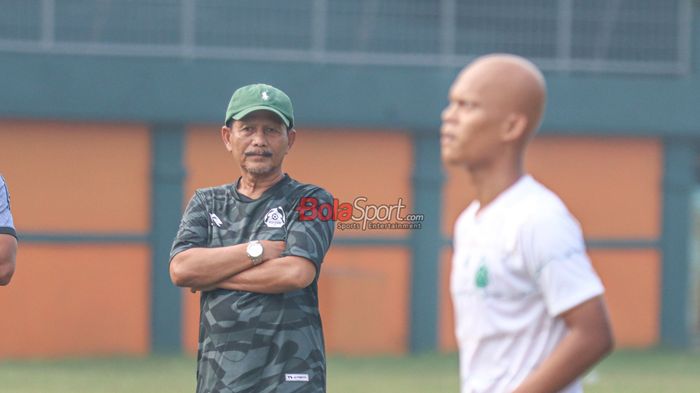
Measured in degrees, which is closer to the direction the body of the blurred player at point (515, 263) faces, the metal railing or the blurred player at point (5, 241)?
the blurred player

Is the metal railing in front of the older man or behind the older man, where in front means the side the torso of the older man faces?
behind

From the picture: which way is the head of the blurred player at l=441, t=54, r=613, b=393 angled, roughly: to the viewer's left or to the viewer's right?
to the viewer's left

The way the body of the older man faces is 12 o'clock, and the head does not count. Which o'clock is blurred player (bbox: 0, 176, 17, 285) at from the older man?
The blurred player is roughly at 4 o'clock from the older man.

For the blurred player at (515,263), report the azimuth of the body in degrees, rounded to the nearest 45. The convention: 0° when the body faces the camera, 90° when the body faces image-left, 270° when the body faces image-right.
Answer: approximately 45°

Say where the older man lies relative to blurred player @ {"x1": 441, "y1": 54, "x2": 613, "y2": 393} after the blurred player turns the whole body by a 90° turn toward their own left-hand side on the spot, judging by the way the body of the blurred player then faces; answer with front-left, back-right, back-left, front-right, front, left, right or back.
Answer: back

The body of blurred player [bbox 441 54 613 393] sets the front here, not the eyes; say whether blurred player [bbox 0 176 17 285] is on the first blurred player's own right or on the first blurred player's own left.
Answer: on the first blurred player's own right

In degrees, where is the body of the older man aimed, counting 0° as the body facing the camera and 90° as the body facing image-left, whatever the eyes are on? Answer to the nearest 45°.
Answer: approximately 0°

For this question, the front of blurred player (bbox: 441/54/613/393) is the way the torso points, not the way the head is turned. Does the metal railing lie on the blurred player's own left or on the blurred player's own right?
on the blurred player's own right
